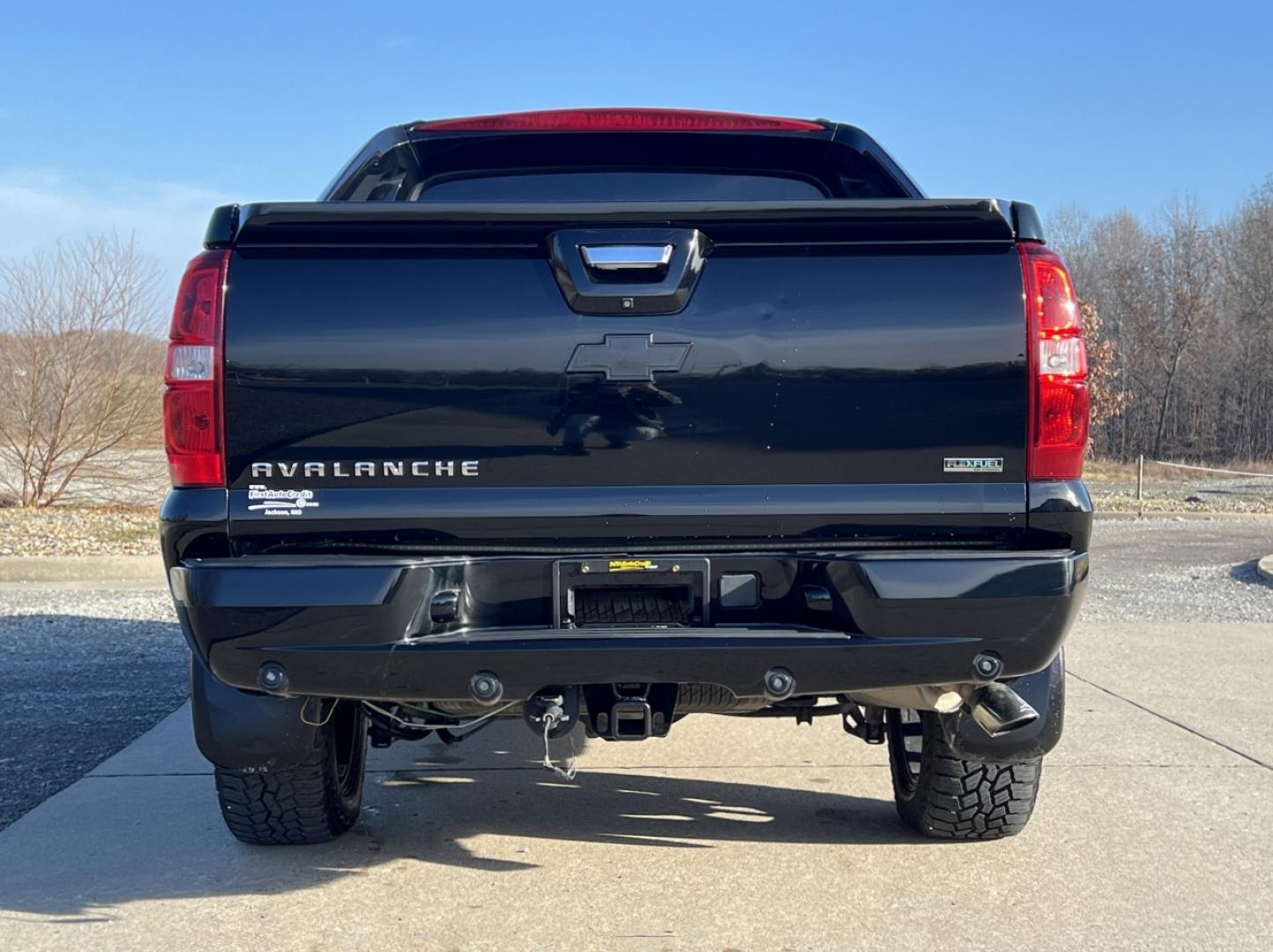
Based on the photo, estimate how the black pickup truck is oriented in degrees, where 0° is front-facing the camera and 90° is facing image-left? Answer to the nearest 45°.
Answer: approximately 180°
